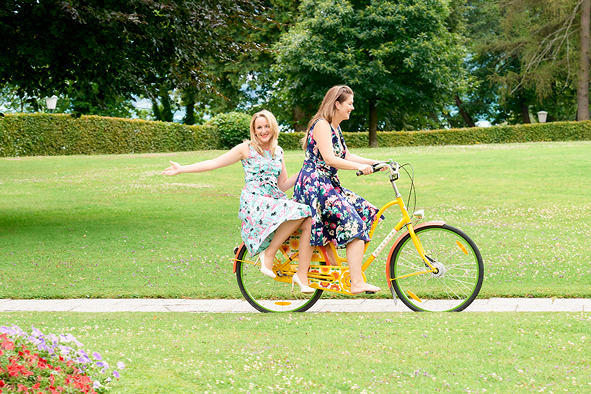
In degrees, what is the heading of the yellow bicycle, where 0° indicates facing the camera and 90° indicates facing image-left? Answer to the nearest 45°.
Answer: approximately 270°

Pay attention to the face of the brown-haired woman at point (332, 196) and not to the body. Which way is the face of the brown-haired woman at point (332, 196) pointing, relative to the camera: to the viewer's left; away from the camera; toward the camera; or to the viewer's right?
to the viewer's right

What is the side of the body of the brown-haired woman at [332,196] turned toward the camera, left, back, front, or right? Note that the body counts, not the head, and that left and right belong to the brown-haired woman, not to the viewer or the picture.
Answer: right

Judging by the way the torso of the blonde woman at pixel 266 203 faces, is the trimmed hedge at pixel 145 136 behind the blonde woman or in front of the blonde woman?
behind

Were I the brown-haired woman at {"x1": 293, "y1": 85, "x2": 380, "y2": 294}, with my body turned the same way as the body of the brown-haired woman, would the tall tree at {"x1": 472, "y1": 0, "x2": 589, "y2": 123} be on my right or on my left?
on my left

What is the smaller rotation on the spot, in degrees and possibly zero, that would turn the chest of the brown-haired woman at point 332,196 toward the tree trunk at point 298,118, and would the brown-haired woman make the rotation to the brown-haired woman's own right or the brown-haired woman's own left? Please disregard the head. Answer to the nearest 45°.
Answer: approximately 90° to the brown-haired woman's own left

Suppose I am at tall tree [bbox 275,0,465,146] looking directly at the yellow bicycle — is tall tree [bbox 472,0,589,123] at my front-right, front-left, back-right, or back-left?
back-left

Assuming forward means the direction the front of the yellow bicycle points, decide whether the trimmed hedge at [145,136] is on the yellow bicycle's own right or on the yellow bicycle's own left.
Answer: on the yellow bicycle's own left

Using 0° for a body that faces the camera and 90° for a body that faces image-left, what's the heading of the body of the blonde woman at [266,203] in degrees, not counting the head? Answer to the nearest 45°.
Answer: approximately 315°

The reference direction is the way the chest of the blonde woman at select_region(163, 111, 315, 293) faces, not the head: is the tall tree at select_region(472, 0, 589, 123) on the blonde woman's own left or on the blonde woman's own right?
on the blonde woman's own left
